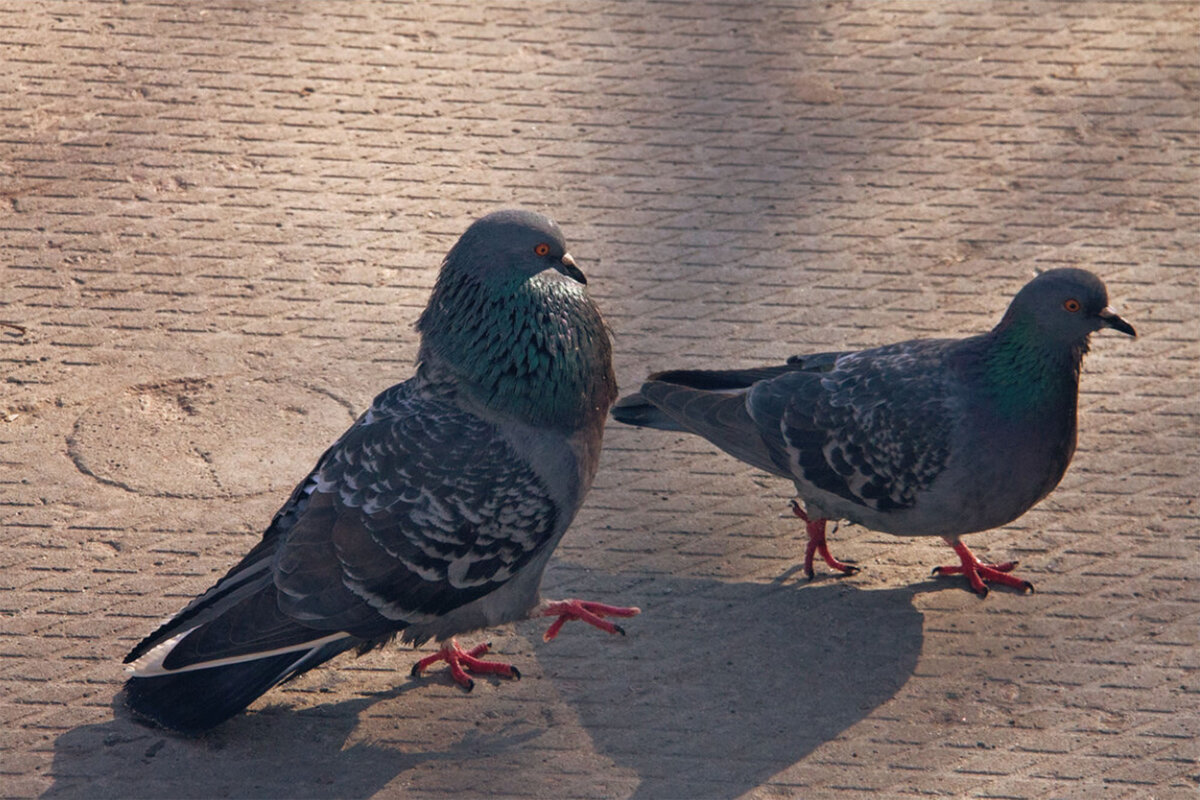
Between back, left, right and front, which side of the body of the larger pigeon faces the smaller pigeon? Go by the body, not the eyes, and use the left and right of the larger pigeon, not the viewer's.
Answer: front

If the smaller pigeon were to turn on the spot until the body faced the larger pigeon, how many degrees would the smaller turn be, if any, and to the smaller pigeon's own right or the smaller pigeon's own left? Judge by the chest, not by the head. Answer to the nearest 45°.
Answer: approximately 135° to the smaller pigeon's own right

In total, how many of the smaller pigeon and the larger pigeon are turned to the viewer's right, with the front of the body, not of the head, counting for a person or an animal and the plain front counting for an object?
2

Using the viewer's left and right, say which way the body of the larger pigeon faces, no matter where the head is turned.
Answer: facing to the right of the viewer

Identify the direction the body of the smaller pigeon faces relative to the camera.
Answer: to the viewer's right
